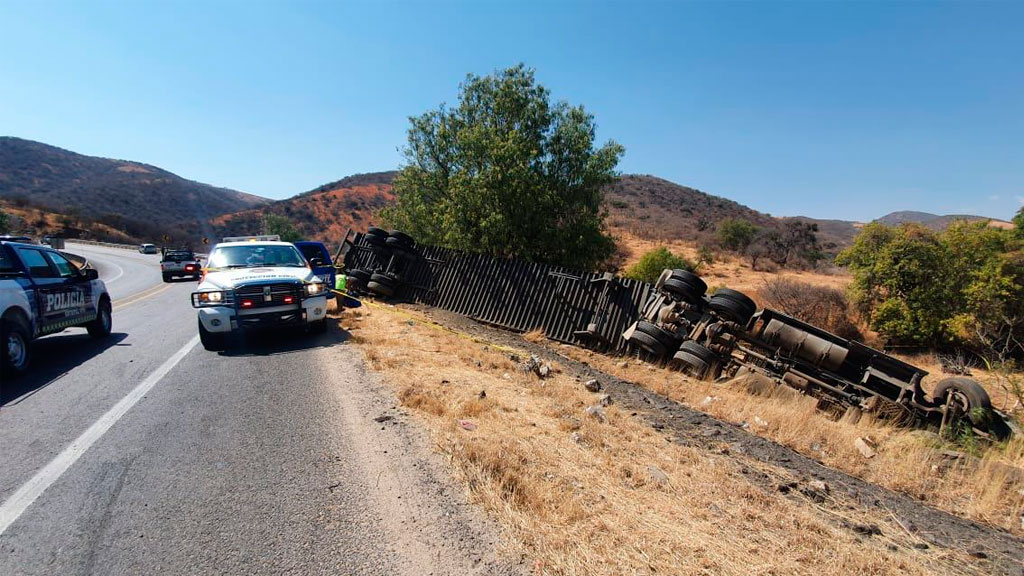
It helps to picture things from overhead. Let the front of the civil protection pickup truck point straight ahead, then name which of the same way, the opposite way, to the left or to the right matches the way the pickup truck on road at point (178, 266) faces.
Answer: the opposite way

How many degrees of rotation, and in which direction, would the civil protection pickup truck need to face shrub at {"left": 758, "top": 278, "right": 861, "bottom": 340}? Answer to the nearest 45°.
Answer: approximately 90° to its left

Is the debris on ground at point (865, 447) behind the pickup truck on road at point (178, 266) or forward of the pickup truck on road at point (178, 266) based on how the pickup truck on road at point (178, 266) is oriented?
behind

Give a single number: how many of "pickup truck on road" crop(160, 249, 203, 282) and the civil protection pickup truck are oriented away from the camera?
1

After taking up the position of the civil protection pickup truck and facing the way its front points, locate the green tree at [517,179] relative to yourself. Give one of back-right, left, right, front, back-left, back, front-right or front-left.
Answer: back-left

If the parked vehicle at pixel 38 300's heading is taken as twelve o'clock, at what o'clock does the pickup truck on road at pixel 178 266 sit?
The pickup truck on road is roughly at 11 o'clock from the parked vehicle.

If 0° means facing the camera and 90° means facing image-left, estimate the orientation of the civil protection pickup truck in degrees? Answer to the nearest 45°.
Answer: approximately 0°

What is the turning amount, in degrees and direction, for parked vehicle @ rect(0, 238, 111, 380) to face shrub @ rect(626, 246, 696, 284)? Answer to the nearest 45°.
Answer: approximately 45° to its right

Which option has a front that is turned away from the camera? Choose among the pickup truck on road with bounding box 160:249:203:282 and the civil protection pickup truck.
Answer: the pickup truck on road

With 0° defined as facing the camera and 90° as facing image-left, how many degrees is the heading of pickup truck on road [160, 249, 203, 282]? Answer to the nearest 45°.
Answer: approximately 180°
